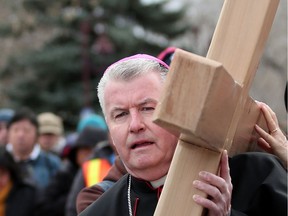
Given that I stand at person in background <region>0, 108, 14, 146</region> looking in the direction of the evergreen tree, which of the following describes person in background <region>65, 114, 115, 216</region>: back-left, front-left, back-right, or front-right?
back-right

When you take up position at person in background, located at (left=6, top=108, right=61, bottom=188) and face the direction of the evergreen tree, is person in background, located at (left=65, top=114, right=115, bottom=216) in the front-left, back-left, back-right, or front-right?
back-right

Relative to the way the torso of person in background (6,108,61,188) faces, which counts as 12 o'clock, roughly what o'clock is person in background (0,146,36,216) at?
person in background (0,146,36,216) is roughly at 12 o'clock from person in background (6,108,61,188).

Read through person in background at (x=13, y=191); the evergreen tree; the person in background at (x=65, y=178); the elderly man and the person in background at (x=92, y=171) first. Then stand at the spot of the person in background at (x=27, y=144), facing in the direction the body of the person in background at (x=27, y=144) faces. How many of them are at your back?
1

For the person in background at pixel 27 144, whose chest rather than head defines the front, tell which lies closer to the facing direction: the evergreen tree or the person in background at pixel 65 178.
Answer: the person in background

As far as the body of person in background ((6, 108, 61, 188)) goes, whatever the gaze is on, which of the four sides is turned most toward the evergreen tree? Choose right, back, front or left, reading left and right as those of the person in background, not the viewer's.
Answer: back

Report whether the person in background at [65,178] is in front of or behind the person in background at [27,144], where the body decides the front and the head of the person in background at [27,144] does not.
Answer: in front

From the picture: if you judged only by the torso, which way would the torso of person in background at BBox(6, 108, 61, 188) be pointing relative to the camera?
toward the camera

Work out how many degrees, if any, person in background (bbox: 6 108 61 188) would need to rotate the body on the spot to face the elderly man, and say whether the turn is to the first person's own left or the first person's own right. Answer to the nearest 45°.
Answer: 0° — they already face them
